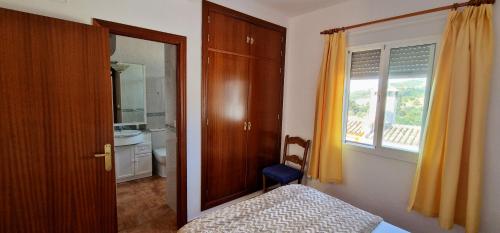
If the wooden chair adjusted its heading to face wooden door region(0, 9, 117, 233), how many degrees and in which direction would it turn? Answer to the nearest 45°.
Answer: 0° — it already faces it

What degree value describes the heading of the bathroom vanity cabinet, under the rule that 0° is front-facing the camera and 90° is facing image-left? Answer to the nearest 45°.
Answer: approximately 315°

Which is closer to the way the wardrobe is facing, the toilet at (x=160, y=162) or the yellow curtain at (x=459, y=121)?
the yellow curtain

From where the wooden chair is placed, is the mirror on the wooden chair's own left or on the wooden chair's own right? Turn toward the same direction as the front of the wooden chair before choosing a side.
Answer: on the wooden chair's own right

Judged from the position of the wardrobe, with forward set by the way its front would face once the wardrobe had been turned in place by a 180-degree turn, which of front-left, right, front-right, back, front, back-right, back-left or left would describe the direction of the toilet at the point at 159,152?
front

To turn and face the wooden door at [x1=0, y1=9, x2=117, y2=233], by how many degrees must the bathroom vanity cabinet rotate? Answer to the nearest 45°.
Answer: approximately 45° to its right

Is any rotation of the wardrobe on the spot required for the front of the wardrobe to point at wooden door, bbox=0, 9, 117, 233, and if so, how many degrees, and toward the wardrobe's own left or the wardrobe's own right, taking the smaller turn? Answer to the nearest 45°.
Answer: approximately 90° to the wardrobe's own right

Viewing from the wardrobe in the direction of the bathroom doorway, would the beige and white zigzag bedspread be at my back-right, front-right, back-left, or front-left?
front-left

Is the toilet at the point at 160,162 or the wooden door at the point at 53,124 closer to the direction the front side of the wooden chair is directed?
the wooden door

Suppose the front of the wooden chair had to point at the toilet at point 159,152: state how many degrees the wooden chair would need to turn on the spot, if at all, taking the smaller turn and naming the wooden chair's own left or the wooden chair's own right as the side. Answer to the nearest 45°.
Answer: approximately 45° to the wooden chair's own right

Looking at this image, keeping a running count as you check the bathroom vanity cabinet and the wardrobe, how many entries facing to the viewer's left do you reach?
0
